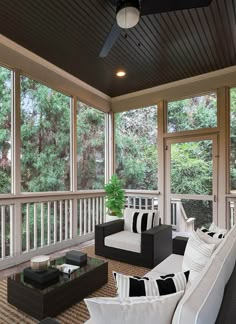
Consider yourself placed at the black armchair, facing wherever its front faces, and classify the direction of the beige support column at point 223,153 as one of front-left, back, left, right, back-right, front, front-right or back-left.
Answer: back

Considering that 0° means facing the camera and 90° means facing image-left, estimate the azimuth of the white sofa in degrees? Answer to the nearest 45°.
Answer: approximately 135°

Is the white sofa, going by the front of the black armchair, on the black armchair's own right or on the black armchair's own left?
on the black armchair's own left

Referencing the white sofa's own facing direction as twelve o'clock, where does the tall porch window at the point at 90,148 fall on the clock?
The tall porch window is roughly at 1 o'clock from the white sofa.

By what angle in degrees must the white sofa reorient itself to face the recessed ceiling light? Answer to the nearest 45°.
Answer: approximately 45° to its right

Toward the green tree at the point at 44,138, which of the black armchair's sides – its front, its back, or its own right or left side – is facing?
right

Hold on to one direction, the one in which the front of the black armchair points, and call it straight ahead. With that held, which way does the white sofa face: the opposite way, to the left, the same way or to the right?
to the right
